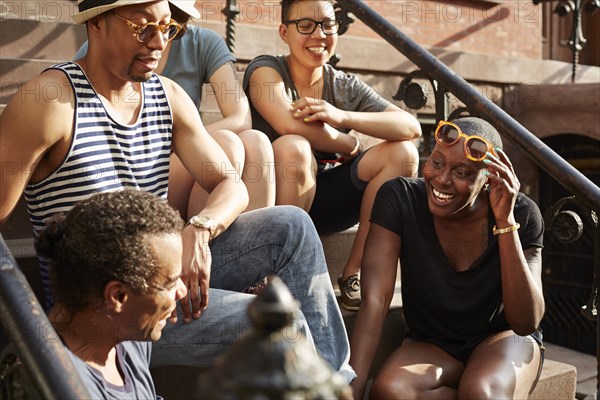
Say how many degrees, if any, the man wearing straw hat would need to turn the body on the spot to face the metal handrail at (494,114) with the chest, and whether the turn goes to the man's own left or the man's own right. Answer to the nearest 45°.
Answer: approximately 90° to the man's own left

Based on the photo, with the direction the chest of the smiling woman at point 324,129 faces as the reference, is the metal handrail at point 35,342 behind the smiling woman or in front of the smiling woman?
in front

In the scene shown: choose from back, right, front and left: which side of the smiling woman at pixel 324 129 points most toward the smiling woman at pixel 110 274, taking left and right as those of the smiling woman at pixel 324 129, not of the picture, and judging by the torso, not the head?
front

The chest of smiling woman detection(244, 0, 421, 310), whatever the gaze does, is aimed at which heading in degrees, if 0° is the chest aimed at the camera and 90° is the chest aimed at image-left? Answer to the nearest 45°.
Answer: approximately 0°

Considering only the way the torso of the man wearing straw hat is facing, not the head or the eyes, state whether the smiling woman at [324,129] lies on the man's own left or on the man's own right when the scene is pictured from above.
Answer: on the man's own left

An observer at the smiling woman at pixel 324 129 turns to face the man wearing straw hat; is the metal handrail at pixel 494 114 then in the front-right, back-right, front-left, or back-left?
back-left

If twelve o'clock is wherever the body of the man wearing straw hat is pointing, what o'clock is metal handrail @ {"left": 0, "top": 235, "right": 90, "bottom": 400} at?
The metal handrail is roughly at 2 o'clock from the man wearing straw hat.

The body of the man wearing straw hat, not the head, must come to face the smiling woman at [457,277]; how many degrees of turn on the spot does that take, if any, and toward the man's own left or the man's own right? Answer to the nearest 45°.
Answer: approximately 45° to the man's own left

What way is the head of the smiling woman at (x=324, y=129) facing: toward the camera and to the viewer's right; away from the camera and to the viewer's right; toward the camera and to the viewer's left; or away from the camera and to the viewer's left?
toward the camera and to the viewer's right

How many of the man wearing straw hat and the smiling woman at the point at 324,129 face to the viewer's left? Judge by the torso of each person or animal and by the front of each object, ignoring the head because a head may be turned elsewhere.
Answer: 0

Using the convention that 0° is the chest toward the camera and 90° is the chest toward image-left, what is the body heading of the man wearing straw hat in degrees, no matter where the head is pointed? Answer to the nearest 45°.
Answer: approximately 315°

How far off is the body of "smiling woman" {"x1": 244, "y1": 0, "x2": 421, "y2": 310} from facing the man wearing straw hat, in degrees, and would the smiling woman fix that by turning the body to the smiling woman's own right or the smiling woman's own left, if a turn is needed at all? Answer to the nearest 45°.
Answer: approximately 45° to the smiling woman's own right
